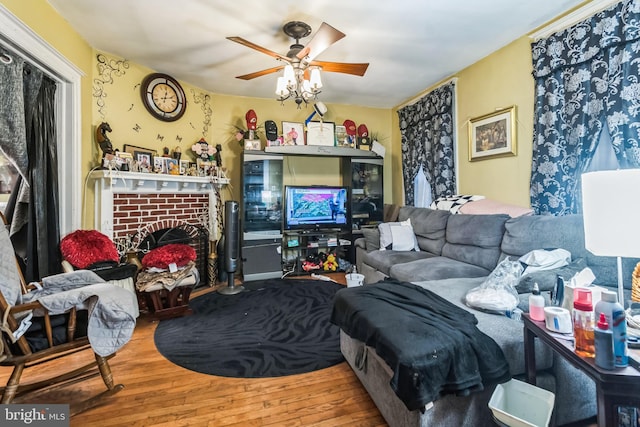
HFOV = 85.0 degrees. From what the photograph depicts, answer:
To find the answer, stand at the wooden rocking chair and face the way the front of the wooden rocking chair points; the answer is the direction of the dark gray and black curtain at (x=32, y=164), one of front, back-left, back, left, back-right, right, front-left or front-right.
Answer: left

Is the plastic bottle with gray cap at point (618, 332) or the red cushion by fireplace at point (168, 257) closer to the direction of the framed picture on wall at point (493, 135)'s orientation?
the red cushion by fireplace

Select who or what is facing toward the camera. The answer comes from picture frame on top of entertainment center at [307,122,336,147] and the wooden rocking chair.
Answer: the picture frame on top of entertainment center

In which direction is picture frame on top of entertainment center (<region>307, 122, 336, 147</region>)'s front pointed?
toward the camera

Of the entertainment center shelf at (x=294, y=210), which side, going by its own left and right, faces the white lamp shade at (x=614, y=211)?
front

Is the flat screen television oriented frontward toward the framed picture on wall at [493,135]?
no

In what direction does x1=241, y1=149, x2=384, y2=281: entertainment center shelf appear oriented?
toward the camera

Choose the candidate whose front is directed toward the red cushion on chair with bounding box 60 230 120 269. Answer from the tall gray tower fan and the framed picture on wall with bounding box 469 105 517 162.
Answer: the framed picture on wall

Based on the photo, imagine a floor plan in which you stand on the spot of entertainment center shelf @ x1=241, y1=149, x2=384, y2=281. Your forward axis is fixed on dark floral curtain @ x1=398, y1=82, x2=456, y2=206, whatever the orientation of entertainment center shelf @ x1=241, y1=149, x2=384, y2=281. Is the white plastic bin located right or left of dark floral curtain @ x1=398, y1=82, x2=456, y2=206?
right

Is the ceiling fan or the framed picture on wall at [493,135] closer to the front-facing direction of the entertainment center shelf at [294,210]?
the ceiling fan

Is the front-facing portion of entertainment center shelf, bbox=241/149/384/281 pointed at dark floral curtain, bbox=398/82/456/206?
no

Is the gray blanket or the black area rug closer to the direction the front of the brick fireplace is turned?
the black area rug

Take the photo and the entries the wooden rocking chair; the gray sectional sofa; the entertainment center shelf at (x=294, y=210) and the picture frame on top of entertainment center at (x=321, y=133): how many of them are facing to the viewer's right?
1

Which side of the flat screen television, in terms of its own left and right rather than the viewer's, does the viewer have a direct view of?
front

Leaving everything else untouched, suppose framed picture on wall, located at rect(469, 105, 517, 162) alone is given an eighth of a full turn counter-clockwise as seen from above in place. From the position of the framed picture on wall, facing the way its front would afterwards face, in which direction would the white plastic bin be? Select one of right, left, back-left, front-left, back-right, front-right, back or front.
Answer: front

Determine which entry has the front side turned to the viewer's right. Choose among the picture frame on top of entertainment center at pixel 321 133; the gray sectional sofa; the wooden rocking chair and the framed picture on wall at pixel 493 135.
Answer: the wooden rocking chair

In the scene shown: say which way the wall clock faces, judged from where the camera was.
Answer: facing the viewer and to the right of the viewer

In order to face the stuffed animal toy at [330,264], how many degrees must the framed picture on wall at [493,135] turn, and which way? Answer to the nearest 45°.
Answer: approximately 45° to its right

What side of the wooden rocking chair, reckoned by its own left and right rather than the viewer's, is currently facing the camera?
right
